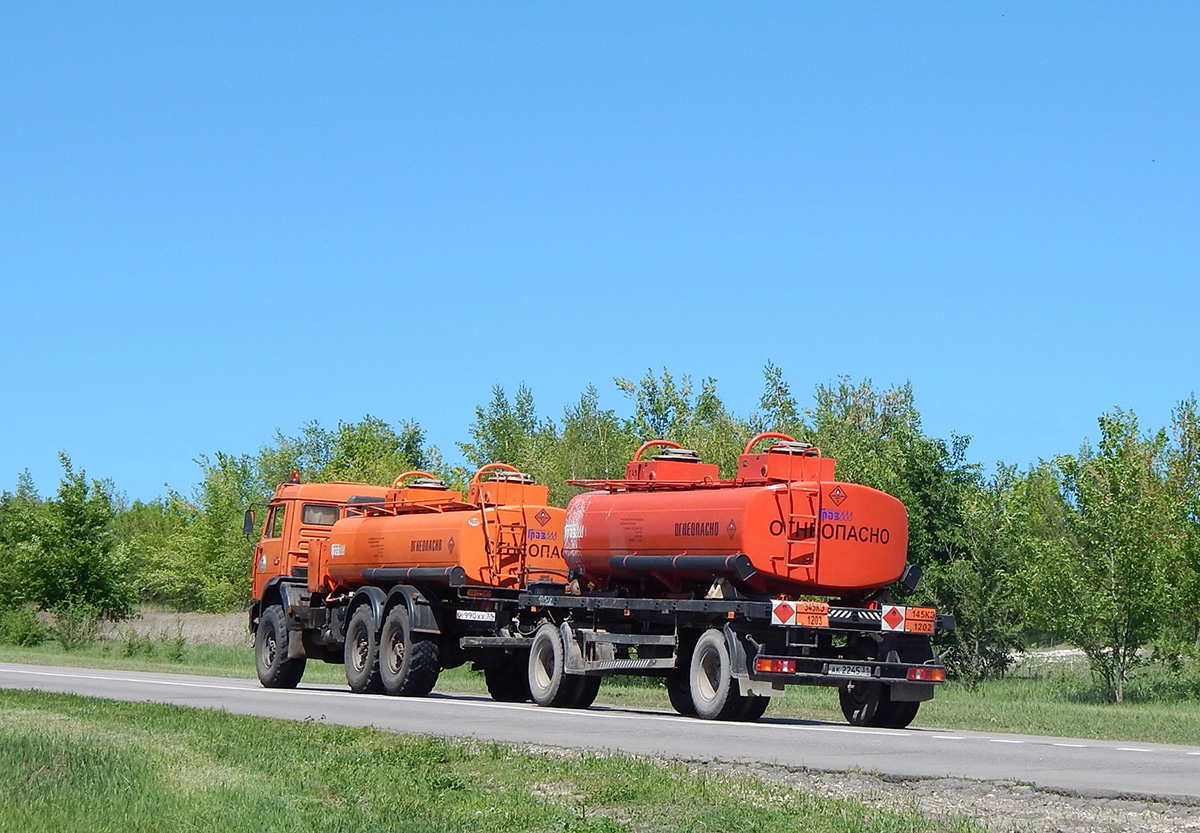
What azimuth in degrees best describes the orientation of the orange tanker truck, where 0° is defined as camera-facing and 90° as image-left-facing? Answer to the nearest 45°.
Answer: approximately 135°

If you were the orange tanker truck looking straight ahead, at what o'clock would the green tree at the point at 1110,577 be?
The green tree is roughly at 3 o'clock from the orange tanker truck.
